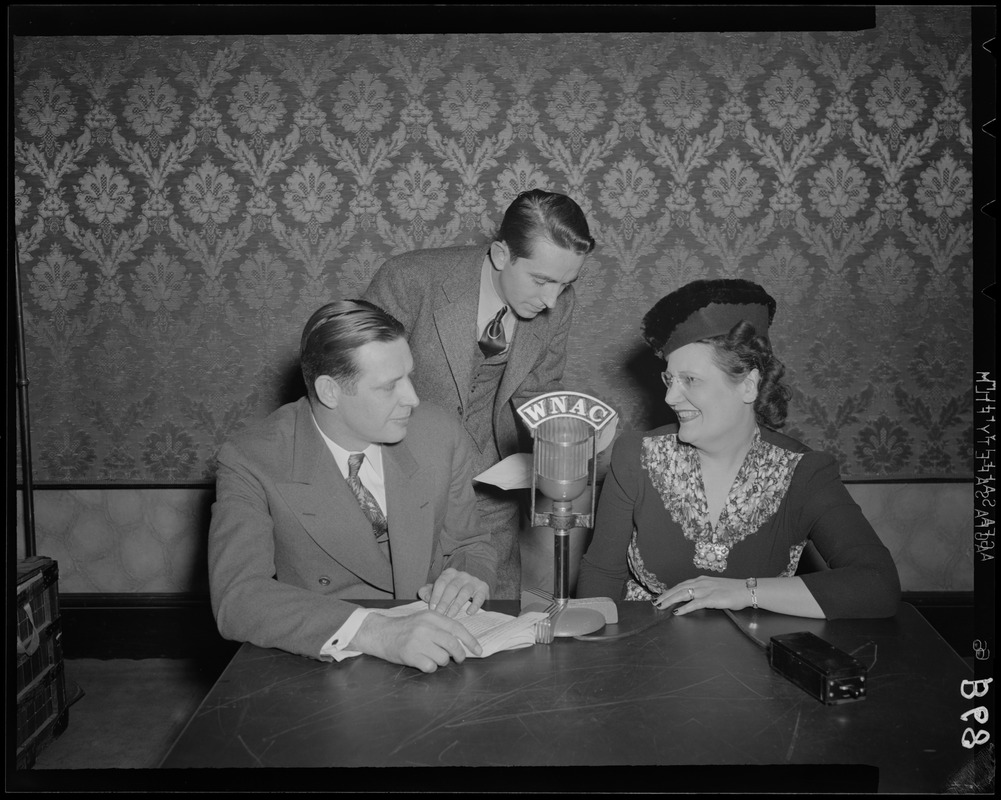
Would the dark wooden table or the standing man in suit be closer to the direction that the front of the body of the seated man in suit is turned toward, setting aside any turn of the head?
the dark wooden table

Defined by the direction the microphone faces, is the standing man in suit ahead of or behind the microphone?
behind

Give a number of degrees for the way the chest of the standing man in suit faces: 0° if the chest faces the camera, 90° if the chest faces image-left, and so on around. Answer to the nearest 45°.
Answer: approximately 315°

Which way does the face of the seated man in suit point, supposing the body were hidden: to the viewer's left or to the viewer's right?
to the viewer's right

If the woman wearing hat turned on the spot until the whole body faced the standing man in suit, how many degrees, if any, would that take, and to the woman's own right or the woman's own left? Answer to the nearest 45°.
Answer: approximately 90° to the woman's own right
